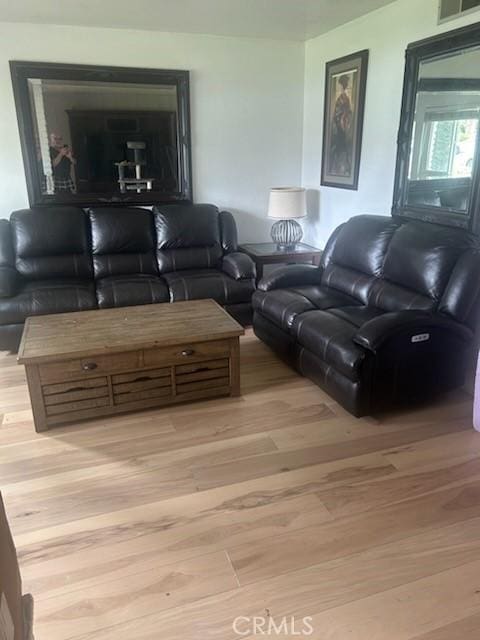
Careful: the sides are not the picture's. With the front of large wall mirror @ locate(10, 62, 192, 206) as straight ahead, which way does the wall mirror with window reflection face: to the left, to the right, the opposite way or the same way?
to the right

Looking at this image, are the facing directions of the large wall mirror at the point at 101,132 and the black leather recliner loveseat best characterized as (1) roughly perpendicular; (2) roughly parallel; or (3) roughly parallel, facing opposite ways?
roughly perpendicular

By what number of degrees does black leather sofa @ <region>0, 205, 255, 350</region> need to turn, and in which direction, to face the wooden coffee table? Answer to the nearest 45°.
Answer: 0° — it already faces it

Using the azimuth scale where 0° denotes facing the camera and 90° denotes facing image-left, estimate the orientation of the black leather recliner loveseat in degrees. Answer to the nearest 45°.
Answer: approximately 45°

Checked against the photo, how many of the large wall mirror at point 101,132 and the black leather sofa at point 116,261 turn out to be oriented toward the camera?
2

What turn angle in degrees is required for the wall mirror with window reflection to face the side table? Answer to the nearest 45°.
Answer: approximately 90° to its right

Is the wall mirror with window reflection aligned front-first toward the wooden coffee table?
yes

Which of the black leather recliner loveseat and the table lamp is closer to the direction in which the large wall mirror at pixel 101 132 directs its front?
the black leather recliner loveseat

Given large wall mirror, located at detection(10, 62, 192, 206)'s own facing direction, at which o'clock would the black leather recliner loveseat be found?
The black leather recliner loveseat is roughly at 11 o'clock from the large wall mirror.

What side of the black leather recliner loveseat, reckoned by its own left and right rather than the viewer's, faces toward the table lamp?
right

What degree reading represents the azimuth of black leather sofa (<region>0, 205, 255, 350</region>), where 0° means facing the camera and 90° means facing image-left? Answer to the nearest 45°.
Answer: approximately 0°

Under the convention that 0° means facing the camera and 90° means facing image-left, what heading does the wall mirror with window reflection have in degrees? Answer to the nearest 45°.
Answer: approximately 45°

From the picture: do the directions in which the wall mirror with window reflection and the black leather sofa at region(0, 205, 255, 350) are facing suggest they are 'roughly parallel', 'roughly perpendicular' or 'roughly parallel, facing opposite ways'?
roughly perpendicular
